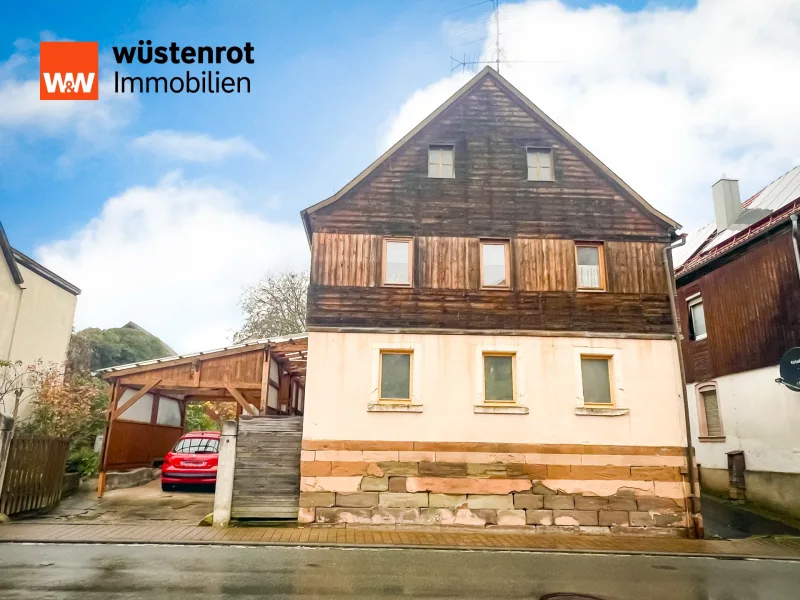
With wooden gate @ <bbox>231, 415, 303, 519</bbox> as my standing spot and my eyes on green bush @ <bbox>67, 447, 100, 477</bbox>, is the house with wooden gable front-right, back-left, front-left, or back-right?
back-right

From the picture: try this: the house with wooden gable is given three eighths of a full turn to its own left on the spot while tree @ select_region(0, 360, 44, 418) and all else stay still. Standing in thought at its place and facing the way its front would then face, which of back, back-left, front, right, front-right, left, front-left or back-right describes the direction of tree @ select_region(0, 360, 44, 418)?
back-left

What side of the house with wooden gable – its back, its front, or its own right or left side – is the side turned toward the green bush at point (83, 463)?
right

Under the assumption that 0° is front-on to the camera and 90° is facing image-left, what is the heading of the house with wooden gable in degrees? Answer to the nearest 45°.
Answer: approximately 0°

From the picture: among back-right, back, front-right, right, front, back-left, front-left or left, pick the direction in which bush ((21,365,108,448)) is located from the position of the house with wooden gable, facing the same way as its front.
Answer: right

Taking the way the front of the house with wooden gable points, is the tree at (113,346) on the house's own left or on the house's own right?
on the house's own right

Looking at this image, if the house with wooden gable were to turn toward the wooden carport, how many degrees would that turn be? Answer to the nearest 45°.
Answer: approximately 90° to its right

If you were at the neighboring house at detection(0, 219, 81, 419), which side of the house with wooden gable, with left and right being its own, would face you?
right

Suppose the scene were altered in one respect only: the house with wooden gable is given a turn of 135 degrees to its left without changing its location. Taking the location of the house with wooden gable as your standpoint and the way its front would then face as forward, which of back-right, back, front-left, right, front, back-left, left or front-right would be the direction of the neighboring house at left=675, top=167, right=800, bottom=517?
front

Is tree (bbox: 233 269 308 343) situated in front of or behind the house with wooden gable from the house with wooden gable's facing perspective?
behind

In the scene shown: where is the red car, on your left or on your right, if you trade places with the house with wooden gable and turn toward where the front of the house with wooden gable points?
on your right

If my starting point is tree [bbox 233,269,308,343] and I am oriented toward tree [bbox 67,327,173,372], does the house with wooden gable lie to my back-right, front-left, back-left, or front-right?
back-left

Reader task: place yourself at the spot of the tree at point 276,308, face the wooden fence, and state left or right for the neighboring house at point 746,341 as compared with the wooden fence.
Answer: left

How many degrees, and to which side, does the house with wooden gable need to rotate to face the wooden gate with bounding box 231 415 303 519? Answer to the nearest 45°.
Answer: approximately 90° to its right

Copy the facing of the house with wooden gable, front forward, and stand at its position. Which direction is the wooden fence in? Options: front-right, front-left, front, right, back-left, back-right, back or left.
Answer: right
